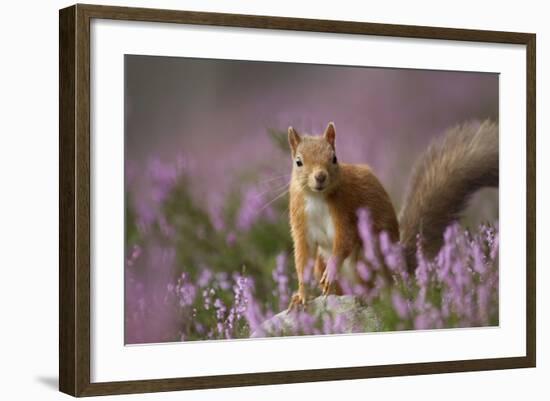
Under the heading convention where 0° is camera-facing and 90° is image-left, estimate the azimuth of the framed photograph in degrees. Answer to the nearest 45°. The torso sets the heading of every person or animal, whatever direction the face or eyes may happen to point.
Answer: approximately 315°
